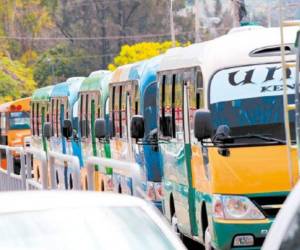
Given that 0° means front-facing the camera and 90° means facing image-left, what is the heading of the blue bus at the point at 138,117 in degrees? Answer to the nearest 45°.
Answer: approximately 315°

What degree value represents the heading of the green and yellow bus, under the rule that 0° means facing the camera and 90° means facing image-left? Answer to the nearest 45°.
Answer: approximately 315°

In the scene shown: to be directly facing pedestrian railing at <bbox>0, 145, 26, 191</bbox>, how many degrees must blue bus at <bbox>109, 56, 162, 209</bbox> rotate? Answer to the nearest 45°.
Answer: approximately 135° to its right

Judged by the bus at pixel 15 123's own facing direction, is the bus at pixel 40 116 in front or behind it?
in front

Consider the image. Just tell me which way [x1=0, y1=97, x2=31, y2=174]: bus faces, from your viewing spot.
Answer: facing the viewer and to the right of the viewer

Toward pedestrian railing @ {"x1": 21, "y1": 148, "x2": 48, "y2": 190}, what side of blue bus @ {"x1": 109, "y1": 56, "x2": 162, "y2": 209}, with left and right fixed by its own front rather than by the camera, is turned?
right
